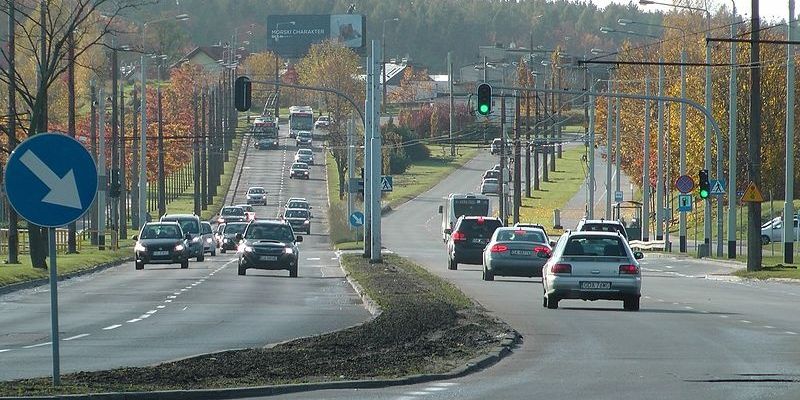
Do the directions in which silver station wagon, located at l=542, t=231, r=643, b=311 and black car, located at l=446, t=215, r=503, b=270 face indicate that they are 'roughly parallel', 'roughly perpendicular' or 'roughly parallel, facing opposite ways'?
roughly parallel

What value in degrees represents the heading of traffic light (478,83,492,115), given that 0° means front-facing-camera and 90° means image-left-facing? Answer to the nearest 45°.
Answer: approximately 0°

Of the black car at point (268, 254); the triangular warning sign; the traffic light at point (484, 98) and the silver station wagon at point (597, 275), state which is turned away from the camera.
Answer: the silver station wagon

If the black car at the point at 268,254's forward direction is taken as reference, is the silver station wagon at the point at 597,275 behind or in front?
in front

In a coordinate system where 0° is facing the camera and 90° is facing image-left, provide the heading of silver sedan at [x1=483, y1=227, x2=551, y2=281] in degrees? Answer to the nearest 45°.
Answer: approximately 180°

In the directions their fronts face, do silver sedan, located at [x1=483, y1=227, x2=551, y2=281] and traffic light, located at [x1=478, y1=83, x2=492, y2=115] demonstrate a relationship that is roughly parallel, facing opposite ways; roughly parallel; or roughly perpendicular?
roughly parallel, facing opposite ways

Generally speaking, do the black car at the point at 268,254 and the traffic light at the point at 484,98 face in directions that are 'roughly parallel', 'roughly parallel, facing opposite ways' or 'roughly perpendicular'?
roughly parallel

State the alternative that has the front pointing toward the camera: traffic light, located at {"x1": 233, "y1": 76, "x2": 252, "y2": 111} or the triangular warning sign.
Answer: the triangular warning sign

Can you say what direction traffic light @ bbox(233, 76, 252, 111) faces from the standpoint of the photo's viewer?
facing away from the viewer

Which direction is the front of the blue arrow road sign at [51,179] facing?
toward the camera

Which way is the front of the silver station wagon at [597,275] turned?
away from the camera

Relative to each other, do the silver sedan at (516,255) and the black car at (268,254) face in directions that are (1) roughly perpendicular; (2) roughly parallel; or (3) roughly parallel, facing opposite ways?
roughly parallel, facing opposite ways

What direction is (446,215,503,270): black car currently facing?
away from the camera

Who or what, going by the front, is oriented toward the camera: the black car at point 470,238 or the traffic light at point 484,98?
the traffic light

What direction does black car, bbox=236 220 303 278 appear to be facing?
toward the camera

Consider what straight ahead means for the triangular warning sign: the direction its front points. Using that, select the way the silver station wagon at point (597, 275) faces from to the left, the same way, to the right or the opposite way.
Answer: the opposite way

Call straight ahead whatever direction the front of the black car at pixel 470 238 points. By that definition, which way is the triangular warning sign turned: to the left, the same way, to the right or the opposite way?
the opposite way

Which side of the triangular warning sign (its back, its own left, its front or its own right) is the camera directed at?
front

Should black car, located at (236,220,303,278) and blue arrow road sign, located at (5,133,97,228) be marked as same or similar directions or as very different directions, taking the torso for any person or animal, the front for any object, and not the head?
same or similar directions
